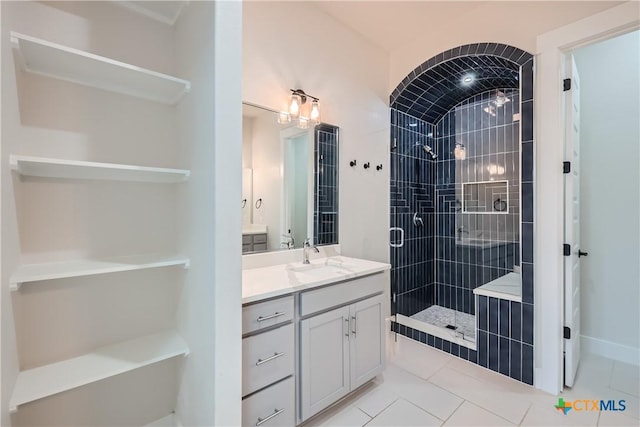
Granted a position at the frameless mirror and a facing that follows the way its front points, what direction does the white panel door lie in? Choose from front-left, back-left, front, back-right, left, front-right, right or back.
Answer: front-left

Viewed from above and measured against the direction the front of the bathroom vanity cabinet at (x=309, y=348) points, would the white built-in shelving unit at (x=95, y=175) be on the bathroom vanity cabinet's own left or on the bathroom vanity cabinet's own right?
on the bathroom vanity cabinet's own right

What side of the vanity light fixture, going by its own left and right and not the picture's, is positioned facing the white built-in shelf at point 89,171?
right

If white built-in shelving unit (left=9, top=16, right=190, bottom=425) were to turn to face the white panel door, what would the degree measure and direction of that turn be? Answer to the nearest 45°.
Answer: approximately 45° to its left

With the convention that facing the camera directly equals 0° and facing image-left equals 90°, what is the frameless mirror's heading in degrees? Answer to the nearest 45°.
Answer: approximately 315°

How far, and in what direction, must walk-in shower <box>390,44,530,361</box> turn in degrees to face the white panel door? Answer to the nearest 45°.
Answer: approximately 90° to its left

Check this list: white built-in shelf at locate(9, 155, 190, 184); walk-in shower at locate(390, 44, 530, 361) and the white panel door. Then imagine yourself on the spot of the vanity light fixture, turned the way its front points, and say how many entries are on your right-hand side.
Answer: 1

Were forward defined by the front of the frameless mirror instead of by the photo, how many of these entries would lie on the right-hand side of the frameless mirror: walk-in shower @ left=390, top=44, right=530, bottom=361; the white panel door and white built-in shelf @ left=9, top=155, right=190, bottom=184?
1

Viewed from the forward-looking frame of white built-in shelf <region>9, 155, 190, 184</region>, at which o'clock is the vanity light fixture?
The vanity light fixture is roughly at 10 o'clock from the white built-in shelf.

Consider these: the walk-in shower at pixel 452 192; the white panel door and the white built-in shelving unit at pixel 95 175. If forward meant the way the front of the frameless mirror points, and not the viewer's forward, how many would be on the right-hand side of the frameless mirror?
1

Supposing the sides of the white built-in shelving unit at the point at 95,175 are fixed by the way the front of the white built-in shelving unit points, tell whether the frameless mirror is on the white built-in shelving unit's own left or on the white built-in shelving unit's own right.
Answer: on the white built-in shelving unit's own left

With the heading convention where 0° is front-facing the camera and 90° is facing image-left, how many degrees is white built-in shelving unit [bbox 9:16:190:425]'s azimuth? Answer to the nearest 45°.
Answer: approximately 315°

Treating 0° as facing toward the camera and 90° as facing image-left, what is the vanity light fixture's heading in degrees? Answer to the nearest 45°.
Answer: approximately 315°

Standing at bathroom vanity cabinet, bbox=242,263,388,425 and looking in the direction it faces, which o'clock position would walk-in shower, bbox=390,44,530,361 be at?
The walk-in shower is roughly at 9 o'clock from the bathroom vanity cabinet.
